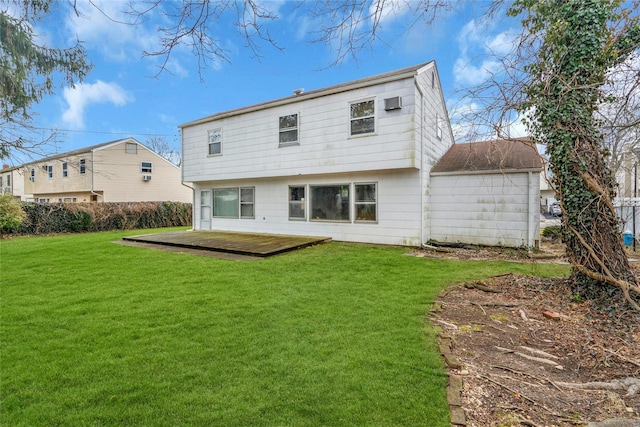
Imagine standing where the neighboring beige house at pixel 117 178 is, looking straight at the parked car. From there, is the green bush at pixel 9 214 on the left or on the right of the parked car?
right

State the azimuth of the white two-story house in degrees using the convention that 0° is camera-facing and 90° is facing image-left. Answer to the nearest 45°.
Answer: approximately 225°

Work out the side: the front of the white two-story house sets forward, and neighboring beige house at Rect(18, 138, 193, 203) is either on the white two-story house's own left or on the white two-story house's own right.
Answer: on the white two-story house's own left

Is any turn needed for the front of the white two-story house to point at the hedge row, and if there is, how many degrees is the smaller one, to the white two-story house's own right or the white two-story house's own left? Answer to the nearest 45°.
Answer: approximately 90° to the white two-story house's own left

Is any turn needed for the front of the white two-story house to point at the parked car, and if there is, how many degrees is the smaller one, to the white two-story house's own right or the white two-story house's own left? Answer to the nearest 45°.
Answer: approximately 45° to the white two-story house's own right

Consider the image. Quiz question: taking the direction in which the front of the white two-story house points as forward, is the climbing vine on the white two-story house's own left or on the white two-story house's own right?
on the white two-story house's own right

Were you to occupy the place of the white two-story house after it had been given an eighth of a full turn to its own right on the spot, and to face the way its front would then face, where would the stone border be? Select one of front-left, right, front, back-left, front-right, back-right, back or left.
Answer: right

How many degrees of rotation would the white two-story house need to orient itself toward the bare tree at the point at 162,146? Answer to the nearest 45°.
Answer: approximately 90° to its left

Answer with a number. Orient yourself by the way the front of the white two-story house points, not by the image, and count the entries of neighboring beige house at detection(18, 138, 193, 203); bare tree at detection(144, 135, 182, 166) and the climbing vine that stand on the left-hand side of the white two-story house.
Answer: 2
